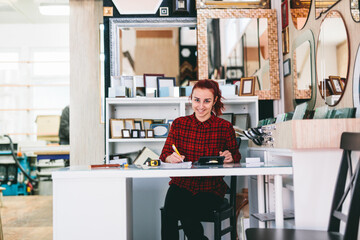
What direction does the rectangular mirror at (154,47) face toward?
toward the camera

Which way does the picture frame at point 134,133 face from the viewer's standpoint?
toward the camera

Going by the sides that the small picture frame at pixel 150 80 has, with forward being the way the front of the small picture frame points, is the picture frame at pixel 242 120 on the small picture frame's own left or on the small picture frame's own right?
on the small picture frame's own left

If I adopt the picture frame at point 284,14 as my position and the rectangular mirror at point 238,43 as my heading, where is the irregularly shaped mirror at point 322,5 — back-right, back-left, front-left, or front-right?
back-left

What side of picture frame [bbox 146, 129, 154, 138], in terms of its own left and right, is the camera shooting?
front

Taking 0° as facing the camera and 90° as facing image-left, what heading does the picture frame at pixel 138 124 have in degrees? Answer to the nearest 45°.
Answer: approximately 0°

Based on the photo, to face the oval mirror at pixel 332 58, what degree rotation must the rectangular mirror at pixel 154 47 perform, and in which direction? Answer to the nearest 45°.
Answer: approximately 45° to its left

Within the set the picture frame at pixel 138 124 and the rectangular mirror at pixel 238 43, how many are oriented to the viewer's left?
0

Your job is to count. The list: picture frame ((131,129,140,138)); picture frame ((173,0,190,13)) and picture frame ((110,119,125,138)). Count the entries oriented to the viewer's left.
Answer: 0

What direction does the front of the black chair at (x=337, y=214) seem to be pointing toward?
to the viewer's left
